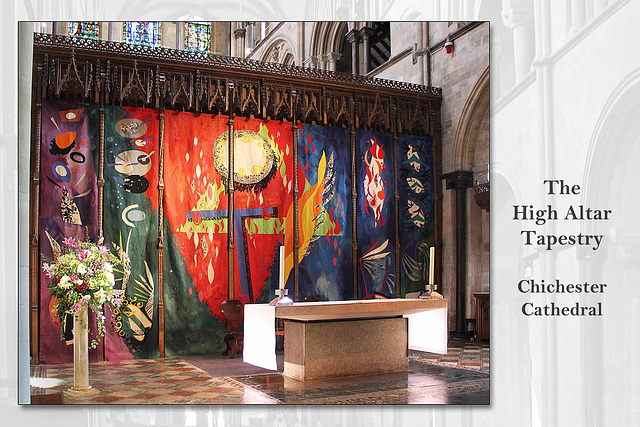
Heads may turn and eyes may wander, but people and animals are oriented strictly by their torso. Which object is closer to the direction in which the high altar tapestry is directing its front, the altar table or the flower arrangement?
the altar table

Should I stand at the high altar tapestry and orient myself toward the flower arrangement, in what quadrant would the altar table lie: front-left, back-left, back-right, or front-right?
front-left

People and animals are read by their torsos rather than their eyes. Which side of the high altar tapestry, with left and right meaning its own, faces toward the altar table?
front

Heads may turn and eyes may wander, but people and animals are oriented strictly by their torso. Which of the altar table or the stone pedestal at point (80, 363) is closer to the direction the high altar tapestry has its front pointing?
the altar table

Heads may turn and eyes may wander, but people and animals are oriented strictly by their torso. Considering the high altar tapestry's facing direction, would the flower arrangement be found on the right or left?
on its right

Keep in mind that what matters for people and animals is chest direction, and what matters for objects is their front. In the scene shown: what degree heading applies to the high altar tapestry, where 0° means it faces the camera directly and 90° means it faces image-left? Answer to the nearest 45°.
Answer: approximately 315°

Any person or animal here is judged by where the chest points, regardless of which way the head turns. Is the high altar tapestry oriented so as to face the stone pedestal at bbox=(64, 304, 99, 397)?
no
